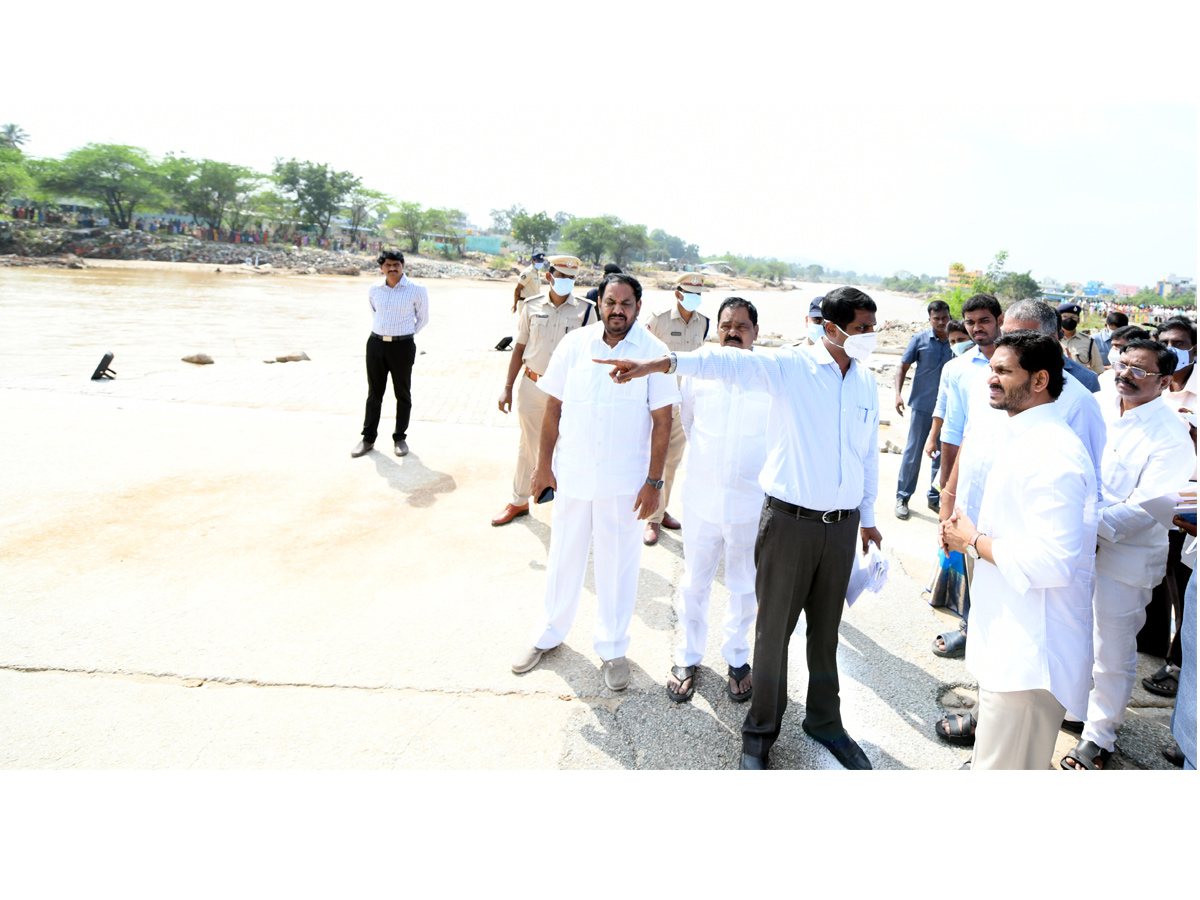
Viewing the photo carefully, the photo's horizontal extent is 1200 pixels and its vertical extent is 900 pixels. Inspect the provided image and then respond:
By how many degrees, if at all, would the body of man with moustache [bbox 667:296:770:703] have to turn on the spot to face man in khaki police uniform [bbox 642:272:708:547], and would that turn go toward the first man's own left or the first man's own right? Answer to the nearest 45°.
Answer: approximately 180°

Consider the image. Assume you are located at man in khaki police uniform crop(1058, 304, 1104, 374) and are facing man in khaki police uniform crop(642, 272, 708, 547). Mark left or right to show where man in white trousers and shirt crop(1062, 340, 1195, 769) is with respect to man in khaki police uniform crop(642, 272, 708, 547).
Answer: left

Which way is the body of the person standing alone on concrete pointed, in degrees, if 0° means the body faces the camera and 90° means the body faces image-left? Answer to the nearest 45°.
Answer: approximately 0°

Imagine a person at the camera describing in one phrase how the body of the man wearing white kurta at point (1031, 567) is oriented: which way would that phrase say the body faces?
to the viewer's left

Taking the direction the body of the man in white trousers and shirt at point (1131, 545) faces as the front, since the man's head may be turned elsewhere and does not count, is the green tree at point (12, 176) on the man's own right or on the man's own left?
on the man's own right

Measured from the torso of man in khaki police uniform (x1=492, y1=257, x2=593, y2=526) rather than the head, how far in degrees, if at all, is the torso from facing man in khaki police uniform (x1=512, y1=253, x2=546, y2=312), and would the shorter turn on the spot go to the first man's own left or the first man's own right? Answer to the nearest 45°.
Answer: approximately 180°

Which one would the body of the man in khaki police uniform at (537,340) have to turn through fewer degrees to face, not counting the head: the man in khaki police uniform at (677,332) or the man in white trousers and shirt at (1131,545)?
the man in white trousers and shirt
